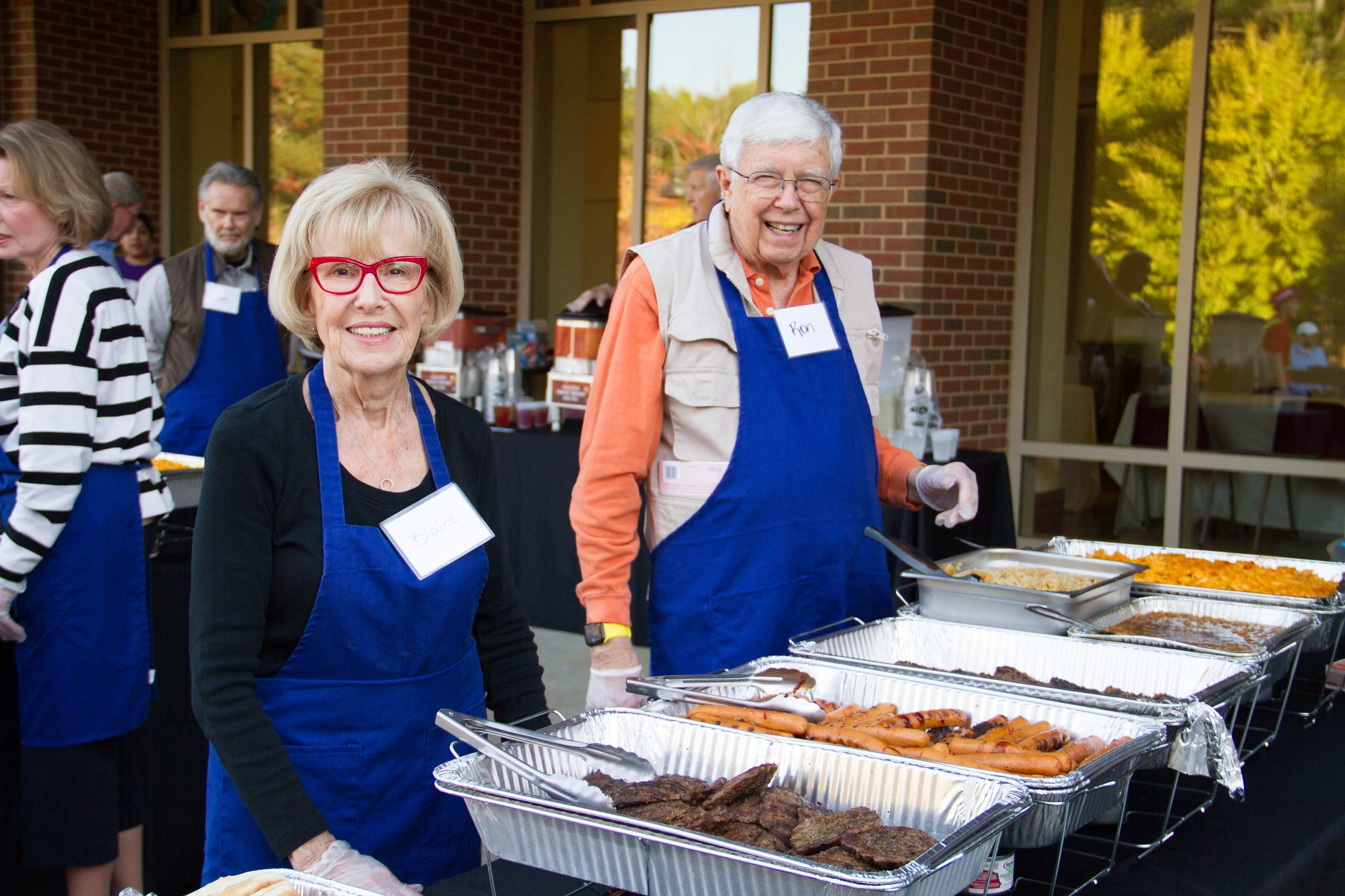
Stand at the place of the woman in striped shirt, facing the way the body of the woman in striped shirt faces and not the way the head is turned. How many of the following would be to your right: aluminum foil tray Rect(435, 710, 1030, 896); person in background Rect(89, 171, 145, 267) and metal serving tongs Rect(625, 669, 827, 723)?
1

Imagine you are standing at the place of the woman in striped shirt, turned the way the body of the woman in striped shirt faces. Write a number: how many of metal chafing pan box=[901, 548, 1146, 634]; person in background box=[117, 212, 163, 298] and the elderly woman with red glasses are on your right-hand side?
1

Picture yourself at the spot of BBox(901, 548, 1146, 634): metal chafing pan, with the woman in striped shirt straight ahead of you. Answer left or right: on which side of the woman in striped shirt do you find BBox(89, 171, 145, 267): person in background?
right
